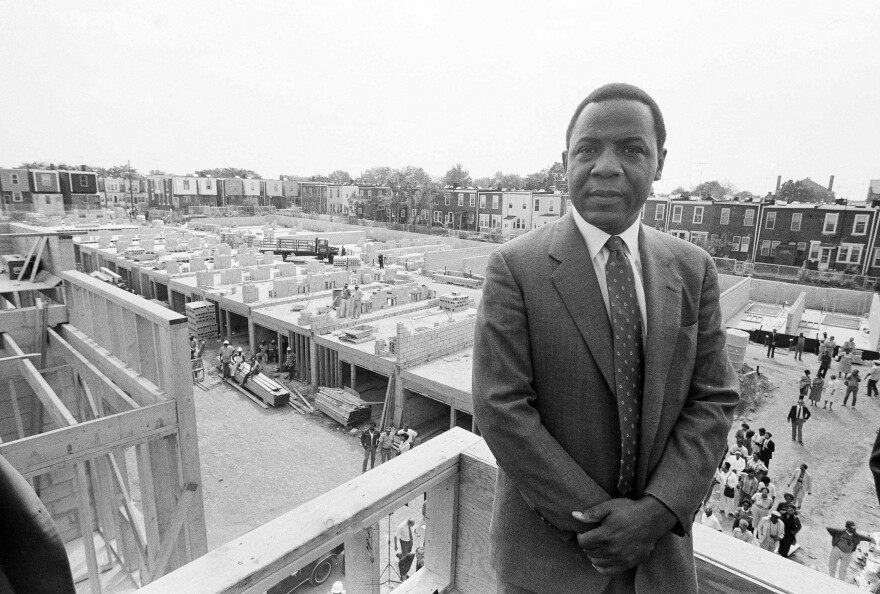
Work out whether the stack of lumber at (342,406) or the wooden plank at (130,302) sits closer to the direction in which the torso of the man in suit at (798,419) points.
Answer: the wooden plank

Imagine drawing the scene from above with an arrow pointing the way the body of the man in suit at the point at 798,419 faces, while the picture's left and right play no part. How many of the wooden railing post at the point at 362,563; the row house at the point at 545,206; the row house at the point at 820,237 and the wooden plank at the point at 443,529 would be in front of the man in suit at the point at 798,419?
2

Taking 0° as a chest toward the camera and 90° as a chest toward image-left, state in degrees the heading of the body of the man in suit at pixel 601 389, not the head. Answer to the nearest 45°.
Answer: approximately 0°

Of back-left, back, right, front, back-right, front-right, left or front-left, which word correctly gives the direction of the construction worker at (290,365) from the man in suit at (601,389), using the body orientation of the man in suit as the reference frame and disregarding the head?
back-right

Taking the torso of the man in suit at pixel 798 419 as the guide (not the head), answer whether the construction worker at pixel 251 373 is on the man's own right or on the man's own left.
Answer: on the man's own right

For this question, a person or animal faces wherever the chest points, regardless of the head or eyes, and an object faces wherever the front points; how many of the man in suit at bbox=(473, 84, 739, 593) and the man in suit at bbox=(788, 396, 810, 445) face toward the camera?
2

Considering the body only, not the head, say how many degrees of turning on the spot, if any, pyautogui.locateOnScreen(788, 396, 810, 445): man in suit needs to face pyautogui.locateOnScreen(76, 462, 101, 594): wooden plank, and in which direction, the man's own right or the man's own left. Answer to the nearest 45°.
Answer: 0° — they already face it

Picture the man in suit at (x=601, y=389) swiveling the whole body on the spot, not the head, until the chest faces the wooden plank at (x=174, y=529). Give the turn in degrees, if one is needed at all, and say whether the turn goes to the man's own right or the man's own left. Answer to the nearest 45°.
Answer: approximately 135° to the man's own right

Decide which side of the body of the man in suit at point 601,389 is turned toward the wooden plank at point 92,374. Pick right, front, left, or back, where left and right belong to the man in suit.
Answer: right
